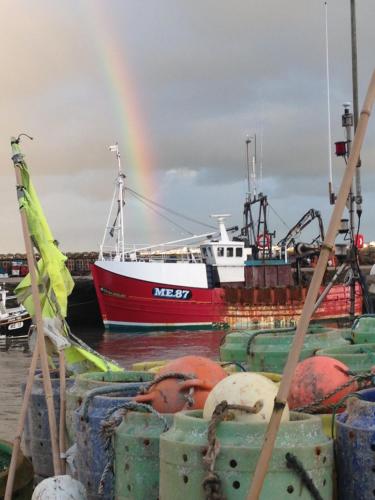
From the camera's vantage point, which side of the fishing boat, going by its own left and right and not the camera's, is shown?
left

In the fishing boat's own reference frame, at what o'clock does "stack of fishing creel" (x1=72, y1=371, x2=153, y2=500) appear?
The stack of fishing creel is roughly at 9 o'clock from the fishing boat.

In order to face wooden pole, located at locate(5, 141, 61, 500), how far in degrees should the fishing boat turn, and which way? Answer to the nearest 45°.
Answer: approximately 90° to its left

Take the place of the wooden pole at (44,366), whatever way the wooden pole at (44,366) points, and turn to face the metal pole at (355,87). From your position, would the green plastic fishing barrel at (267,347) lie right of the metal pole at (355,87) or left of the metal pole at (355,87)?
right

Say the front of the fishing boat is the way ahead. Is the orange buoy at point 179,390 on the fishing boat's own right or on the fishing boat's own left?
on the fishing boat's own left

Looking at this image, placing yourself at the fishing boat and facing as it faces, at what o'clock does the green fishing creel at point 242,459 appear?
The green fishing creel is roughly at 9 o'clock from the fishing boat.

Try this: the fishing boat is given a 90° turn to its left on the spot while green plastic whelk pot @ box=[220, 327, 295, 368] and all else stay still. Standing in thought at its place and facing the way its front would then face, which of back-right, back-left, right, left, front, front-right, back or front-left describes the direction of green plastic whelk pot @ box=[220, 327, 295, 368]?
front
